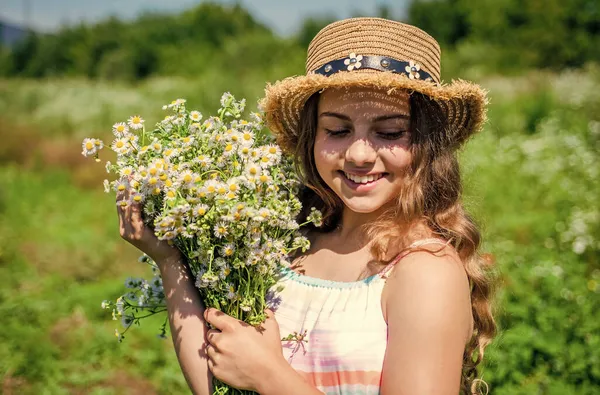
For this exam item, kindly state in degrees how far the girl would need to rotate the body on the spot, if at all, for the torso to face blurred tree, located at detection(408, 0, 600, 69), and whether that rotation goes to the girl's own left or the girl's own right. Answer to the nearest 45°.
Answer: approximately 180°

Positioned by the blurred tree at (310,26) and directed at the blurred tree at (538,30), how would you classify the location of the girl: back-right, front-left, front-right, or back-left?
front-right

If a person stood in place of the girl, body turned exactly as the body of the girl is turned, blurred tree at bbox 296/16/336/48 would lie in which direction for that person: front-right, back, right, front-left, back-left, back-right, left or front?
back-right

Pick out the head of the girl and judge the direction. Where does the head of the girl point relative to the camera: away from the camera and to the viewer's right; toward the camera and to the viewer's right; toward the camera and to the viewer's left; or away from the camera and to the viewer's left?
toward the camera and to the viewer's left

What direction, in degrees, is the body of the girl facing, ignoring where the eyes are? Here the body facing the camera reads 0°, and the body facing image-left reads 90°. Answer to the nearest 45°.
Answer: approximately 45°
